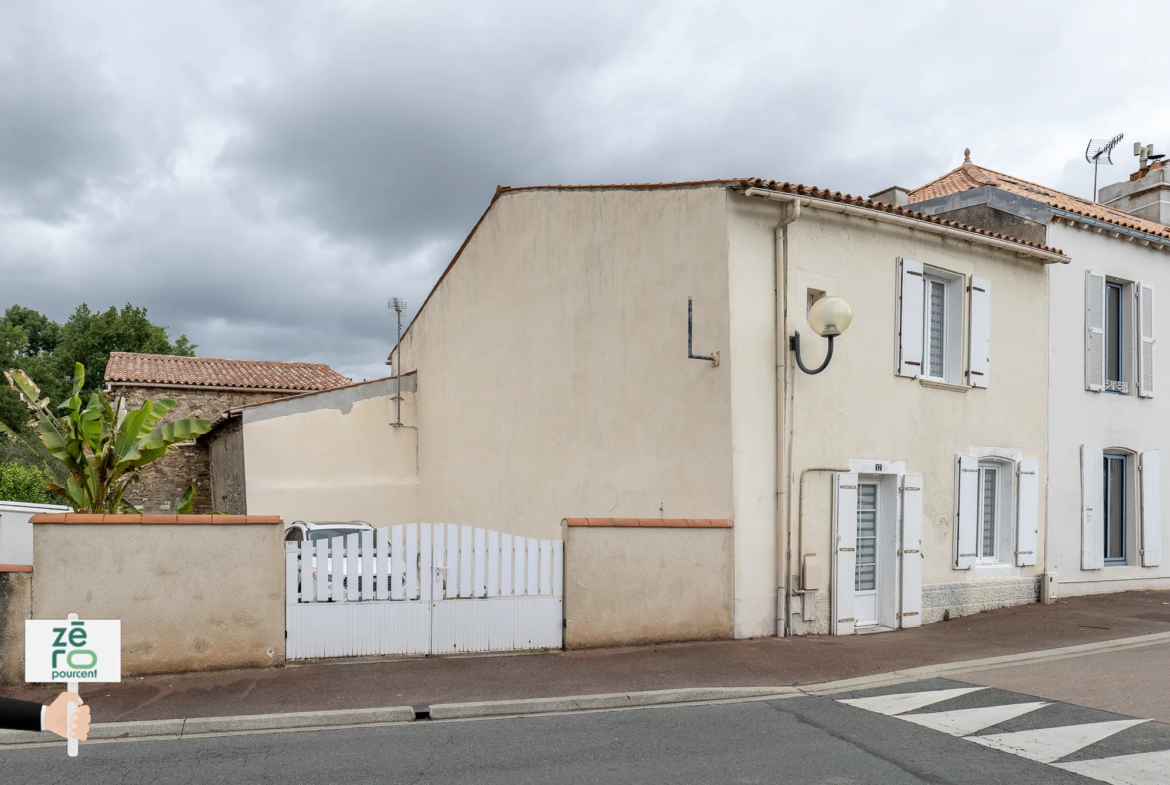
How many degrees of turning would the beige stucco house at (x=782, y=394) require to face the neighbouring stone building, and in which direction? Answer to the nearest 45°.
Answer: approximately 180°

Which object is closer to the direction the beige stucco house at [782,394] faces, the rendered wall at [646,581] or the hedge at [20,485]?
the rendered wall

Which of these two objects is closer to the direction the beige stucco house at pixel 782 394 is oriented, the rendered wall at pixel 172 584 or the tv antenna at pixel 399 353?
the rendered wall

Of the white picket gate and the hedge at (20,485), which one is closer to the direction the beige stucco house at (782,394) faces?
the white picket gate

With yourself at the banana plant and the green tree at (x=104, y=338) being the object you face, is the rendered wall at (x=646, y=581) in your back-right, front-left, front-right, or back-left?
back-right

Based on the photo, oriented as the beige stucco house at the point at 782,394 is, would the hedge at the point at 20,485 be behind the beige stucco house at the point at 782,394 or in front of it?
behind

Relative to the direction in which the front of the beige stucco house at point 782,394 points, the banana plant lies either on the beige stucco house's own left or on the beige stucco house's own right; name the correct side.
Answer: on the beige stucco house's own right

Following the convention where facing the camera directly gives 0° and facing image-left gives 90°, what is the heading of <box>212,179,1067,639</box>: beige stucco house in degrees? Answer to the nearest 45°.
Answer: approximately 315°

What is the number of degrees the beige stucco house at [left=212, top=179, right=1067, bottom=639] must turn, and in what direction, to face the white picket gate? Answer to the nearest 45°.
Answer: approximately 90° to its right

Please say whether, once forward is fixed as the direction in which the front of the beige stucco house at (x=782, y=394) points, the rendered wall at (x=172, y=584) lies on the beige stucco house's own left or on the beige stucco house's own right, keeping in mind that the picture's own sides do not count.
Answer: on the beige stucco house's own right
